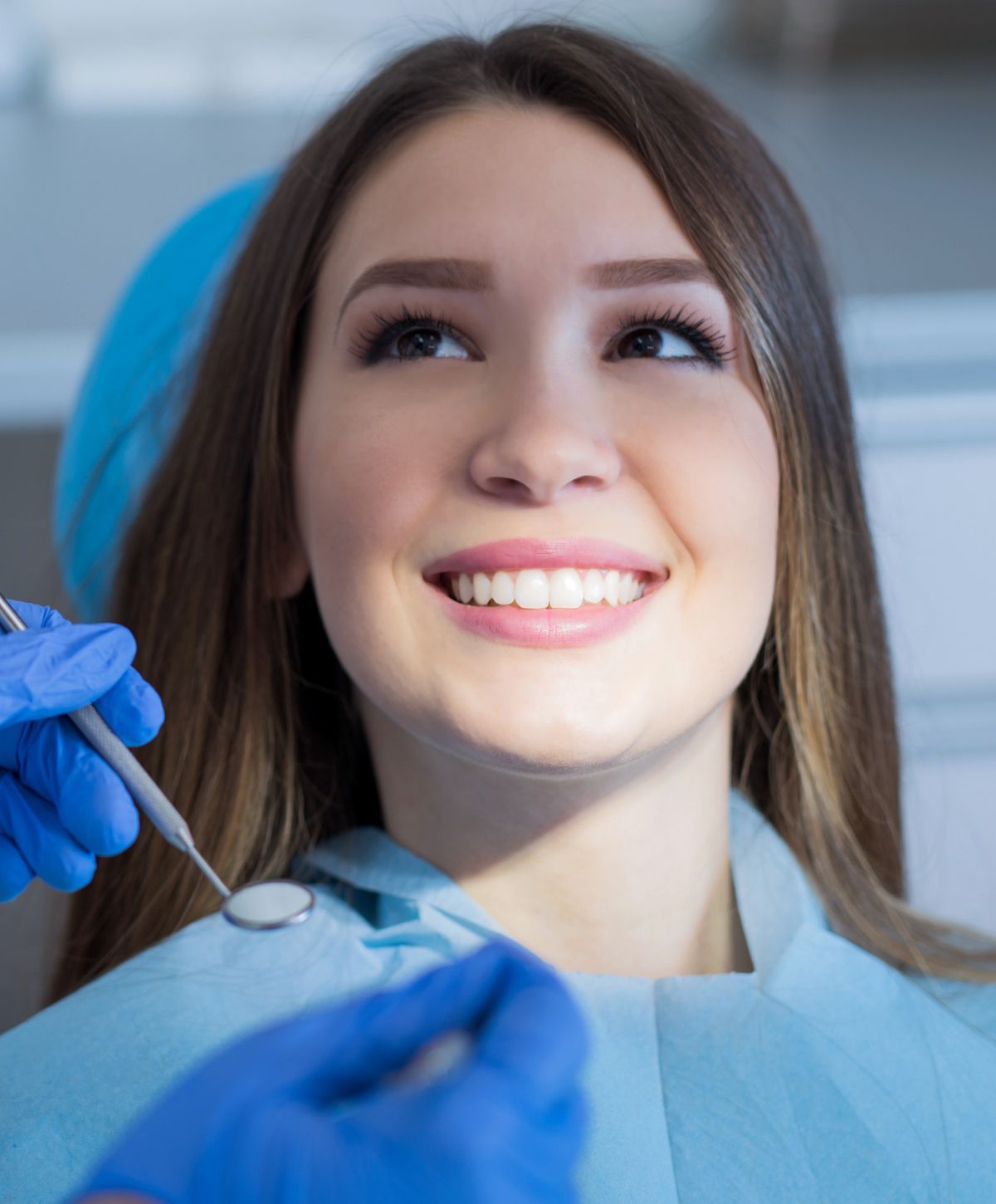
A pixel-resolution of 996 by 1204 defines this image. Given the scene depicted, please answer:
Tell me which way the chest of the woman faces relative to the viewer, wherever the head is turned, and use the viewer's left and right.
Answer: facing the viewer

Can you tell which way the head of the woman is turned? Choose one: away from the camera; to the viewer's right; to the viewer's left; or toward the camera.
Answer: toward the camera
